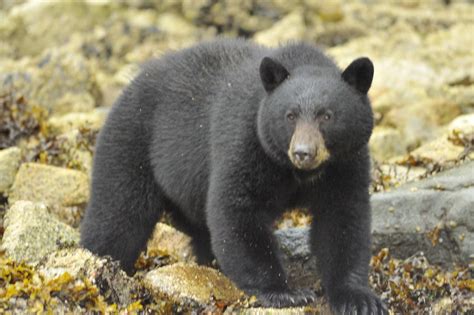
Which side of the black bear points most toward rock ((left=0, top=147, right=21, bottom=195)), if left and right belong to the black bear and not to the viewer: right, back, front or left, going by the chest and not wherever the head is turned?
back

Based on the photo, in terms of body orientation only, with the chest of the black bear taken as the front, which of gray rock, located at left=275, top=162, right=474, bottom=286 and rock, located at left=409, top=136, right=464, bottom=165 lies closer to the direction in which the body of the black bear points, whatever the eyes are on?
the gray rock

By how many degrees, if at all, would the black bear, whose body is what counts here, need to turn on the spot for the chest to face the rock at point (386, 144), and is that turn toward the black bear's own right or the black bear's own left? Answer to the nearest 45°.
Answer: approximately 90° to the black bear's own left

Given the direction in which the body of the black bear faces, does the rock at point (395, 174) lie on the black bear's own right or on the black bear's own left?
on the black bear's own left

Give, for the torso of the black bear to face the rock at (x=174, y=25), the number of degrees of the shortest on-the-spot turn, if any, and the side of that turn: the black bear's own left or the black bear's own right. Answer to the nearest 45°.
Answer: approximately 135° to the black bear's own left

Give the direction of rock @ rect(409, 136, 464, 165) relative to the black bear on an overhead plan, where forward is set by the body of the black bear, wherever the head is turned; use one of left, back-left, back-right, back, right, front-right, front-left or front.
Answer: left

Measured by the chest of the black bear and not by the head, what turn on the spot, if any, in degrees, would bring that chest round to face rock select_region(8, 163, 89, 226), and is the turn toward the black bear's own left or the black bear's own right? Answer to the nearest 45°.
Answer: approximately 180°

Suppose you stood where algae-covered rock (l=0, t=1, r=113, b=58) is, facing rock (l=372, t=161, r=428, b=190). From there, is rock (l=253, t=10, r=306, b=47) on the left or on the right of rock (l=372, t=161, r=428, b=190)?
left

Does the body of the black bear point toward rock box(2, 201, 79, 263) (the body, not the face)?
no

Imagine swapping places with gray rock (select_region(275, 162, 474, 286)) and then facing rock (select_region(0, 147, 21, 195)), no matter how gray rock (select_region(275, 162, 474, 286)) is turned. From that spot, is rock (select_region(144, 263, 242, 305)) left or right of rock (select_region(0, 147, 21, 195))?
left

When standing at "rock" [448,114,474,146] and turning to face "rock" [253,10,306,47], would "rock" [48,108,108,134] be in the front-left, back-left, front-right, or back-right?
front-left

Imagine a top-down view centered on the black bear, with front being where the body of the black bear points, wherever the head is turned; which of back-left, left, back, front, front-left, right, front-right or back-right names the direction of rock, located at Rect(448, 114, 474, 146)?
left

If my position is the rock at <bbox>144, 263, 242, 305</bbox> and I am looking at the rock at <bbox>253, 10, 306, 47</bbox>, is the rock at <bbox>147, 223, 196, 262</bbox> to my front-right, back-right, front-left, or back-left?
front-left

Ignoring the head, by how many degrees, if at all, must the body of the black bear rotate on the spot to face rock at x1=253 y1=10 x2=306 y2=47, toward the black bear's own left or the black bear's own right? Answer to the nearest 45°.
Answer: approximately 135° to the black bear's own left
